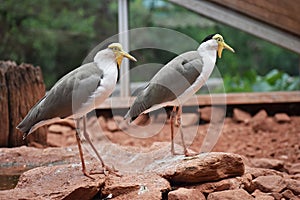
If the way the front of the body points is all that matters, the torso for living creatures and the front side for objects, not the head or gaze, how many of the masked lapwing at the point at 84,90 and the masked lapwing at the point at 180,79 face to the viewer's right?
2

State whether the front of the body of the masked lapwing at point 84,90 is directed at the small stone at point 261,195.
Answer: yes

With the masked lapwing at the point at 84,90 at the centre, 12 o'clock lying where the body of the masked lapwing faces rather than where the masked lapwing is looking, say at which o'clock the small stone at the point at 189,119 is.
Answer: The small stone is roughly at 10 o'clock from the masked lapwing.

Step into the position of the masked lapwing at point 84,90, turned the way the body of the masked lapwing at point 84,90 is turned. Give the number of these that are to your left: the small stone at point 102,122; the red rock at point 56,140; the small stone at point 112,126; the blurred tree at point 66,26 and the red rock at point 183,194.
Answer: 4

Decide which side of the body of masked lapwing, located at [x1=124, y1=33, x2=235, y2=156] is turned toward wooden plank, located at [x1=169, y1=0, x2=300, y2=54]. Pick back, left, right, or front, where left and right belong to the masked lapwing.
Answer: left

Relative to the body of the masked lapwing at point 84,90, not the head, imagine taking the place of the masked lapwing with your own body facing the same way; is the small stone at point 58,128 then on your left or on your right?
on your left

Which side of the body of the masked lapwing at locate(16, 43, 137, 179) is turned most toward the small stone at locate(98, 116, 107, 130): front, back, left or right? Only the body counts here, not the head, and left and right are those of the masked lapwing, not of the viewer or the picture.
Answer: left

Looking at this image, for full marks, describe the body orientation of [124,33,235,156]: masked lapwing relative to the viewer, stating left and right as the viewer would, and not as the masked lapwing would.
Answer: facing to the right of the viewer

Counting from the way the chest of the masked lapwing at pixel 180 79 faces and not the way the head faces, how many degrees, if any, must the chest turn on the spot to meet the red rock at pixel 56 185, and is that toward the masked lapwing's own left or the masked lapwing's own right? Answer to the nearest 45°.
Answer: approximately 135° to the masked lapwing's own right

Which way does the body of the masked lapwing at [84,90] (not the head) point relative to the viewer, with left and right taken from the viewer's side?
facing to the right of the viewer

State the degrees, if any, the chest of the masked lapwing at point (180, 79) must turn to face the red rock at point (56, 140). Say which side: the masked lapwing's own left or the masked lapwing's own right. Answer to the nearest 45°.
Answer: approximately 135° to the masked lapwing's own left

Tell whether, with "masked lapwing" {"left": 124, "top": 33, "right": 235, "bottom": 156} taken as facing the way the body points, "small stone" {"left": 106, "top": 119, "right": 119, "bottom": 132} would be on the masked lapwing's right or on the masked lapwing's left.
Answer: on the masked lapwing's left

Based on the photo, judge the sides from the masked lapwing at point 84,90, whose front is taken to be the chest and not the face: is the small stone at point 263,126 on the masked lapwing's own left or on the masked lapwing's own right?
on the masked lapwing's own left

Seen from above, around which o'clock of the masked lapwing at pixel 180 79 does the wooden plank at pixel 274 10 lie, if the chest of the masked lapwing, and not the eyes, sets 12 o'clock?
The wooden plank is roughly at 10 o'clock from the masked lapwing.
